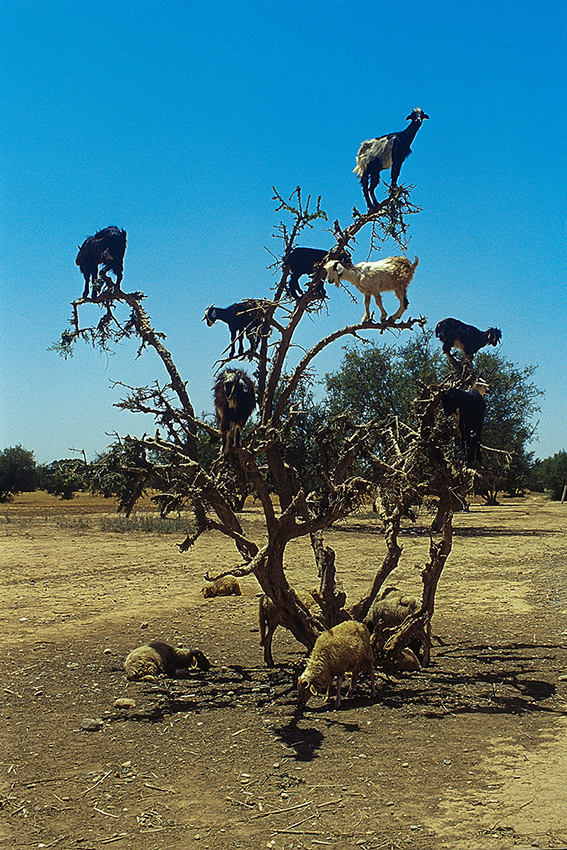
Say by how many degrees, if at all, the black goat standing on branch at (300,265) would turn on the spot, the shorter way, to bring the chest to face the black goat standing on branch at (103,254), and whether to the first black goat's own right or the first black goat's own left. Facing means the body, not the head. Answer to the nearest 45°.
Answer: approximately 180°

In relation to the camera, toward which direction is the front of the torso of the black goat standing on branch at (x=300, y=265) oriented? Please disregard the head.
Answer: to the viewer's right

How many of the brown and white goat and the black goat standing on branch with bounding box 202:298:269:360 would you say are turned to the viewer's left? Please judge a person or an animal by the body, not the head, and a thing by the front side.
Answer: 2

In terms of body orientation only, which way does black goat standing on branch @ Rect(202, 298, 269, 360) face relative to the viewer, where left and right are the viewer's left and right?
facing to the left of the viewer

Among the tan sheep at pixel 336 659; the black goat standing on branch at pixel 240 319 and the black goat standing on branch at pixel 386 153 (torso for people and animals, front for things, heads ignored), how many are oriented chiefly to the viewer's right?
1

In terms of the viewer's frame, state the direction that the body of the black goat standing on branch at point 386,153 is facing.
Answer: to the viewer's right

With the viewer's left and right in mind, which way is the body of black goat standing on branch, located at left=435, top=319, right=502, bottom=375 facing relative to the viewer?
facing to the right of the viewer

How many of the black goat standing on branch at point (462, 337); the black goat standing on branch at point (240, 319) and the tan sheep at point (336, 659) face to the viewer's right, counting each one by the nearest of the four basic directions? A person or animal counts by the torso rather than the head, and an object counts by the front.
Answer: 1
